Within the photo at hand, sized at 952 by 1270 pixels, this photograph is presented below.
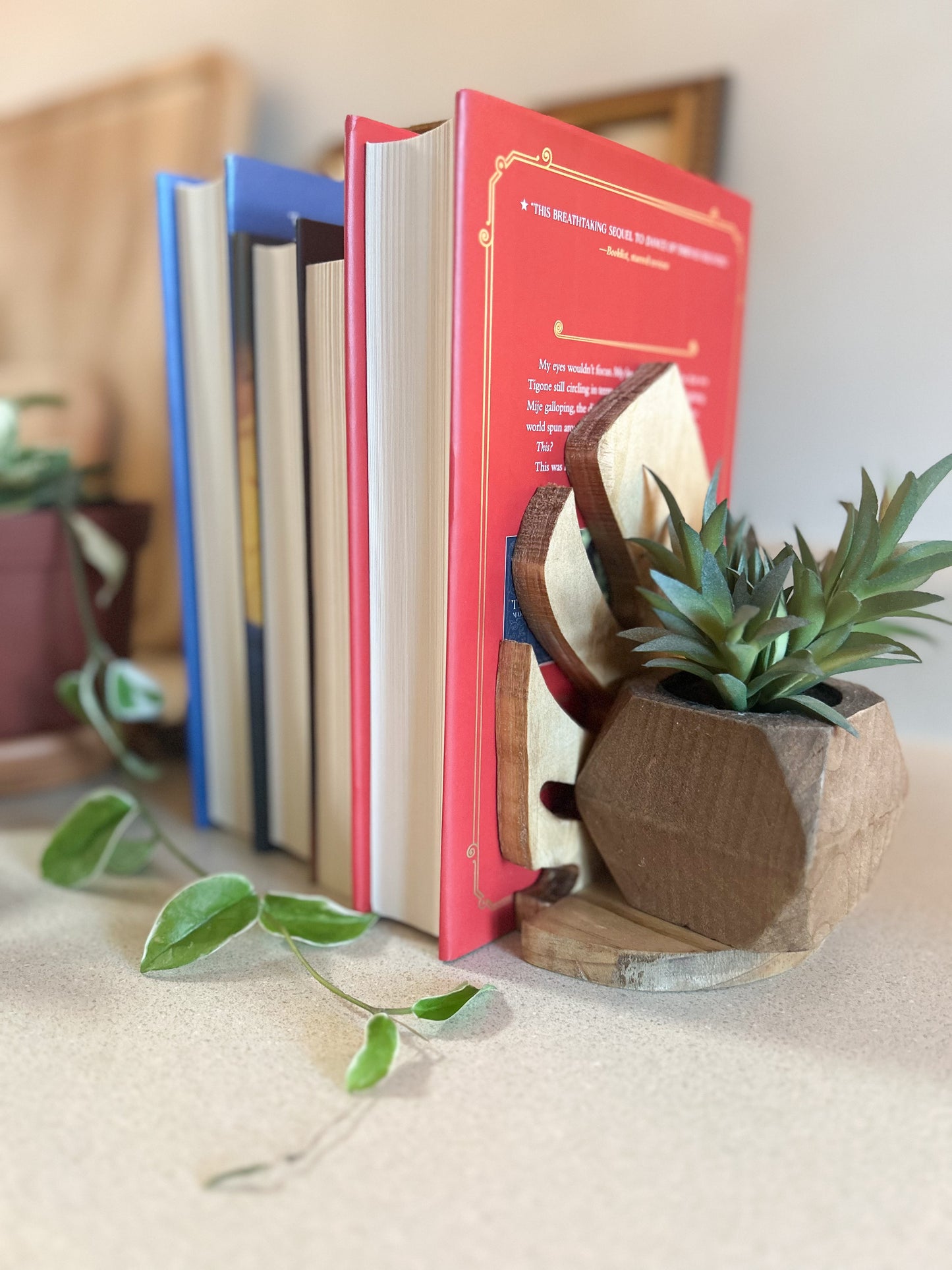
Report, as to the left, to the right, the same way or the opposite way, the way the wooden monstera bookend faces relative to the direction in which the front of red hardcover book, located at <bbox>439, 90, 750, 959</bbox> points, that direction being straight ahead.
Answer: the opposite way

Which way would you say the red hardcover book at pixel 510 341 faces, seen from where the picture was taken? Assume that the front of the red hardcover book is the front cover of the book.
facing away from the viewer and to the left of the viewer

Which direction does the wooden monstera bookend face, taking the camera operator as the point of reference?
facing the viewer and to the right of the viewer
